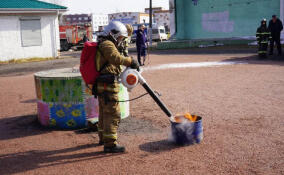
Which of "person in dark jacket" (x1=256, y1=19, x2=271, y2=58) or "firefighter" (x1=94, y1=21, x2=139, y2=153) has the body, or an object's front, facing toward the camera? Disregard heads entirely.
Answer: the person in dark jacket

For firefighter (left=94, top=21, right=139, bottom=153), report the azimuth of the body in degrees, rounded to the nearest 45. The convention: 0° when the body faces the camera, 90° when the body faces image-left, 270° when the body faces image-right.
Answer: approximately 270°

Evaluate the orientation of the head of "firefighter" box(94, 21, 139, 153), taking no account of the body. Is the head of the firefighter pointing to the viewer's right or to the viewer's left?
to the viewer's right

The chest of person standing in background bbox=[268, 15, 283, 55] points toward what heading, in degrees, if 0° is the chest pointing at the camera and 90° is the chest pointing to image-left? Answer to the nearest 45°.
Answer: approximately 0°

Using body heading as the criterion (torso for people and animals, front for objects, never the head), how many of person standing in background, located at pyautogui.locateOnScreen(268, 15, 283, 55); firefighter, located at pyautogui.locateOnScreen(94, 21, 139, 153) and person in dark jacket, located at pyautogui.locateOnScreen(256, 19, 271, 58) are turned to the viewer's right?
1

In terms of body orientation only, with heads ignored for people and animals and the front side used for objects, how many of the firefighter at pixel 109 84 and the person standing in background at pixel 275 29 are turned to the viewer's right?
1

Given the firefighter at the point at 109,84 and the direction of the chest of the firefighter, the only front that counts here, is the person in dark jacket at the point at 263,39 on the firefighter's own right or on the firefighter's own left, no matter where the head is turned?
on the firefighter's own left

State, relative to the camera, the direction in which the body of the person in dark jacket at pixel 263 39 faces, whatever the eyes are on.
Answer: toward the camera

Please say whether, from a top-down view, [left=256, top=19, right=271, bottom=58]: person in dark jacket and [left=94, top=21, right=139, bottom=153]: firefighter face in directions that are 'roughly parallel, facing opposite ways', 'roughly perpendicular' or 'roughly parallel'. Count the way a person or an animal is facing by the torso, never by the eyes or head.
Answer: roughly perpendicular

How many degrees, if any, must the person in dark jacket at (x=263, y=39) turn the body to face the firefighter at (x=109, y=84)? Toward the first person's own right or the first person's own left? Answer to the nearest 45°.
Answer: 0° — they already face them

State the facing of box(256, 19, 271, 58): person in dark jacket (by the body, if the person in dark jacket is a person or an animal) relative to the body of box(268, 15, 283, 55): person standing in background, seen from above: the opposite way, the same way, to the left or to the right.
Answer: the same way
